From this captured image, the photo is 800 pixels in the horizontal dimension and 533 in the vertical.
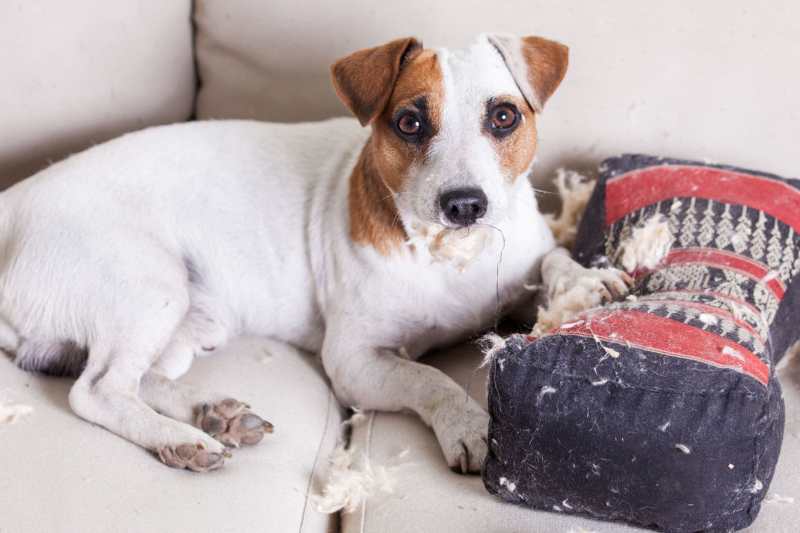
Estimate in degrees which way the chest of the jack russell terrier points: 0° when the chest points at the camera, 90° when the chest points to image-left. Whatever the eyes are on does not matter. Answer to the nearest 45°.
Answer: approximately 315°

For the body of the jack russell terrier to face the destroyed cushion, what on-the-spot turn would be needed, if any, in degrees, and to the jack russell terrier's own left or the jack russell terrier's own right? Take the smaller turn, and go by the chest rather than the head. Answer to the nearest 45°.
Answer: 0° — it already faces it

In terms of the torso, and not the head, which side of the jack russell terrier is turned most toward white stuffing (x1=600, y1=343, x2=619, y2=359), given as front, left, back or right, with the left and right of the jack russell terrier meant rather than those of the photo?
front

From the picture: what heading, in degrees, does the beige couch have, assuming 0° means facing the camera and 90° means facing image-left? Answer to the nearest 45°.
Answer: approximately 0°

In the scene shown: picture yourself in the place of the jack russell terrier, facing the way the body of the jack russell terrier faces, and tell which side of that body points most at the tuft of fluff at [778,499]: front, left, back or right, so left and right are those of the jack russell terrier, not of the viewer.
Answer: front
